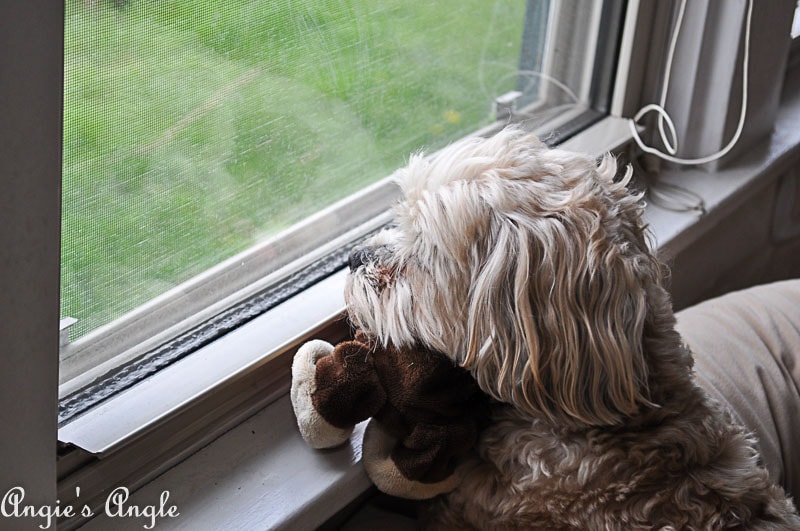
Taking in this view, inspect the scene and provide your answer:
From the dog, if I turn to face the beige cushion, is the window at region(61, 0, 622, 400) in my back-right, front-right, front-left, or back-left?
back-left

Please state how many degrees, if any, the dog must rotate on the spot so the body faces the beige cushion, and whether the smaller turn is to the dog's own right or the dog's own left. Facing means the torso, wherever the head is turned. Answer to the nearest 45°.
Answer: approximately 135° to the dog's own right

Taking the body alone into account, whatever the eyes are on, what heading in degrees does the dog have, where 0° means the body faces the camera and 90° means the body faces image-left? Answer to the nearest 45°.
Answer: approximately 90°

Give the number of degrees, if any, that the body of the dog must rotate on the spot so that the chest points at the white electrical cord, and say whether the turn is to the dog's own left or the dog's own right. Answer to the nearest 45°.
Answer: approximately 90° to the dog's own right

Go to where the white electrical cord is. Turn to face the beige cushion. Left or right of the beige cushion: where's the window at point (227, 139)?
right
